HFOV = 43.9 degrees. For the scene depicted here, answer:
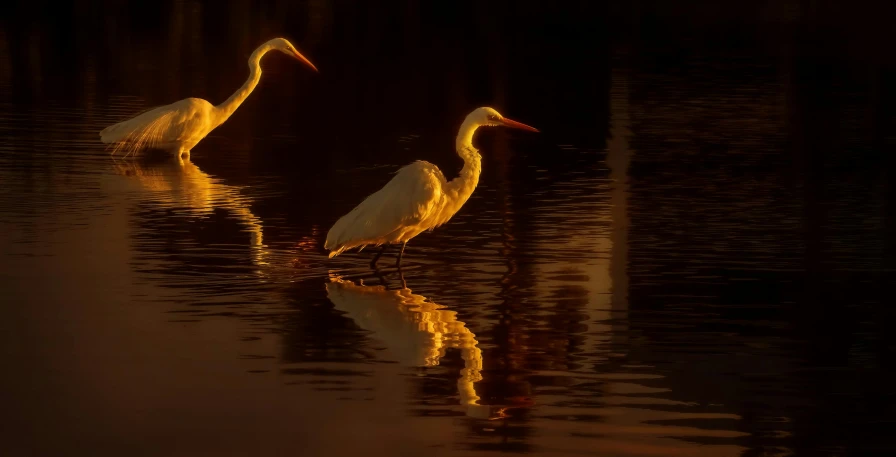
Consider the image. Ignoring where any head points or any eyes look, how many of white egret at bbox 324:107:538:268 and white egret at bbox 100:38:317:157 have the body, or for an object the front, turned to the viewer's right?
2

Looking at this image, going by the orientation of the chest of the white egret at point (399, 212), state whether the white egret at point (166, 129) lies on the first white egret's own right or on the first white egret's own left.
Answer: on the first white egret's own left

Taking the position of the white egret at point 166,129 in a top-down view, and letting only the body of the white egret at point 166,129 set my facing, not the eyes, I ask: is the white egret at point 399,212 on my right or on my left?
on my right

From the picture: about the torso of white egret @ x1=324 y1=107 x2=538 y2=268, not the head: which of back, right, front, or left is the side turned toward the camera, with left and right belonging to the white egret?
right

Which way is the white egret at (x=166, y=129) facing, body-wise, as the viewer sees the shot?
to the viewer's right
